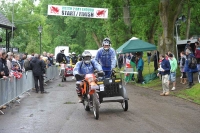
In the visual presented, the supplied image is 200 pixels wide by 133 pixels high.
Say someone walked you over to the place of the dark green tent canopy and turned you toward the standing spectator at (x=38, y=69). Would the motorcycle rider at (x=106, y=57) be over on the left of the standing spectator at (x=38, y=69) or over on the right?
left

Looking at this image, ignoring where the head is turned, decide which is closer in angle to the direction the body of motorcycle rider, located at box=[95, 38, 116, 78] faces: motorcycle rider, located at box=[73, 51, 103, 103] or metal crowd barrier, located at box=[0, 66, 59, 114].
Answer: the motorcycle rider

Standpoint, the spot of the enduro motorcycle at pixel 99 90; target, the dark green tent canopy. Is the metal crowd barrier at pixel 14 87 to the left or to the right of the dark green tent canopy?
left

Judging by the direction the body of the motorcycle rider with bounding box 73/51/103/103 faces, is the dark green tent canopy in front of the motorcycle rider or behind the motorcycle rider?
behind

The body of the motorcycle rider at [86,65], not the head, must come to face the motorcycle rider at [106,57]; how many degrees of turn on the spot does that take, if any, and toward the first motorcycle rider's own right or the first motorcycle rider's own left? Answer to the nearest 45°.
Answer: approximately 135° to the first motorcycle rider's own left

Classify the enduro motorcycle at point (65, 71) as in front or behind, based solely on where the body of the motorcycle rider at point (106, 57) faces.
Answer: behind

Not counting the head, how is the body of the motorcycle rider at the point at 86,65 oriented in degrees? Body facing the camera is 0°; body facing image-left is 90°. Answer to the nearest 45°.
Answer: approximately 0°

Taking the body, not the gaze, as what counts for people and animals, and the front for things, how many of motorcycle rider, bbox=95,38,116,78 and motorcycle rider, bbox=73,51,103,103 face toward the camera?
2

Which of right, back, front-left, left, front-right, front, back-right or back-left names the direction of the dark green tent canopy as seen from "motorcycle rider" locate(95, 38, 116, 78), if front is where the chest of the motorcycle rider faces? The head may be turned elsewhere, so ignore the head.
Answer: back

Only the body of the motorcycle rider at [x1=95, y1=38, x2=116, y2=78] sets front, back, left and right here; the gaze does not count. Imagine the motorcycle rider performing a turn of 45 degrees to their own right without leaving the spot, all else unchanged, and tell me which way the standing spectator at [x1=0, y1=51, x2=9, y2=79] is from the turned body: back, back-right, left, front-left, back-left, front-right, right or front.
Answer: front-right
